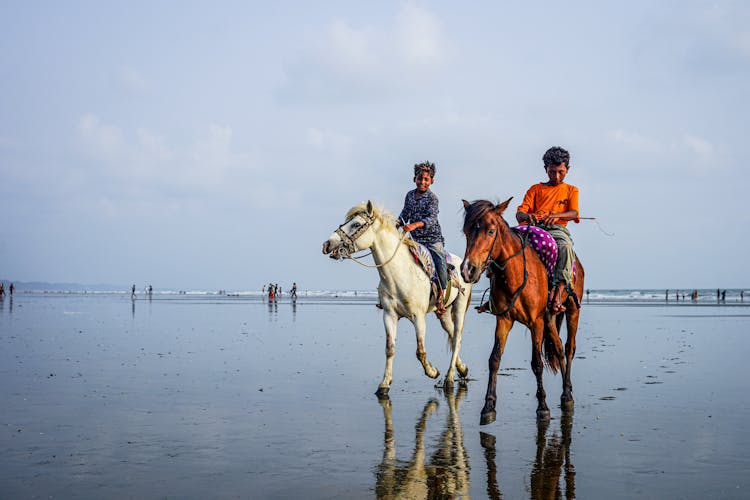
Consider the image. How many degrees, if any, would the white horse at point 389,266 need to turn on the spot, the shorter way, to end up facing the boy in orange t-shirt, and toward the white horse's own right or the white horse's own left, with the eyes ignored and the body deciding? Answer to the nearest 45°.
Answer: approximately 90° to the white horse's own left

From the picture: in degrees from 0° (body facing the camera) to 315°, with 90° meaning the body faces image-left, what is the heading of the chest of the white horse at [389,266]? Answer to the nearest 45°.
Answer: approximately 45°

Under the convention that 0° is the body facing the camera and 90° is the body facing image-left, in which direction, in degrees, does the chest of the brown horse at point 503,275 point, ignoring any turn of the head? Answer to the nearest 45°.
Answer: approximately 45°

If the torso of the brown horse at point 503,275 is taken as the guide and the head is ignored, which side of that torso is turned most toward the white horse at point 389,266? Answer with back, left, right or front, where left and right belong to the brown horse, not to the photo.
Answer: right
